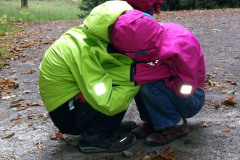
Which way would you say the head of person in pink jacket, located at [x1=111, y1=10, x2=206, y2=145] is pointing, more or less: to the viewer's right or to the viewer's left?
to the viewer's left

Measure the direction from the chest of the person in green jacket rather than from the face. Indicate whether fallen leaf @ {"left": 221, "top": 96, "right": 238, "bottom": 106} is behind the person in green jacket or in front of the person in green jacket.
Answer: in front

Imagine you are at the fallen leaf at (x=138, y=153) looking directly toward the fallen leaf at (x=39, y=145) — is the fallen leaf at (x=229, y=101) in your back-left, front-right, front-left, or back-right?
back-right

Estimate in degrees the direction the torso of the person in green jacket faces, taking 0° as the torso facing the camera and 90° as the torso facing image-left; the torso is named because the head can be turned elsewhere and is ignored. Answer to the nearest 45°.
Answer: approximately 270°

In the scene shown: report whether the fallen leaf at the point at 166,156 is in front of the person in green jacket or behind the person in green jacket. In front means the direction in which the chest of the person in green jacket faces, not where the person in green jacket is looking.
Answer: in front

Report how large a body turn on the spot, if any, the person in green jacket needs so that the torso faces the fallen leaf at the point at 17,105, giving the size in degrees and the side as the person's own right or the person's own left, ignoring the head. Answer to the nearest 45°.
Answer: approximately 135° to the person's own left
